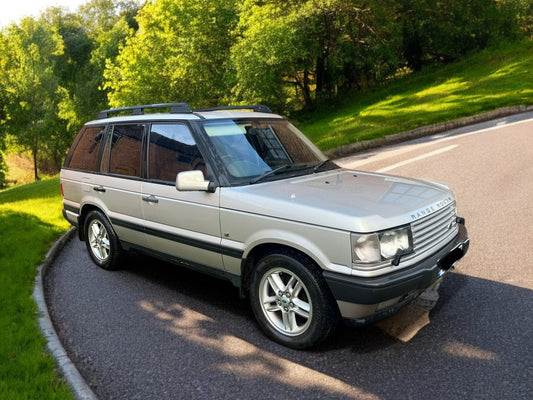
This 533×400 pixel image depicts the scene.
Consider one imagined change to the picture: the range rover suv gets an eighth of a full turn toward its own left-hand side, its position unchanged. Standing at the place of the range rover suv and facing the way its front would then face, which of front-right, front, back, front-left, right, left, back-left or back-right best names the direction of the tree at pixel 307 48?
left

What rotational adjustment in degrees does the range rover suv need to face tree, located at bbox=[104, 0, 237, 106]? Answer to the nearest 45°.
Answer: approximately 135° to its left

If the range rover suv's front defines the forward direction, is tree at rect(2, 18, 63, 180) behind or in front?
behind
